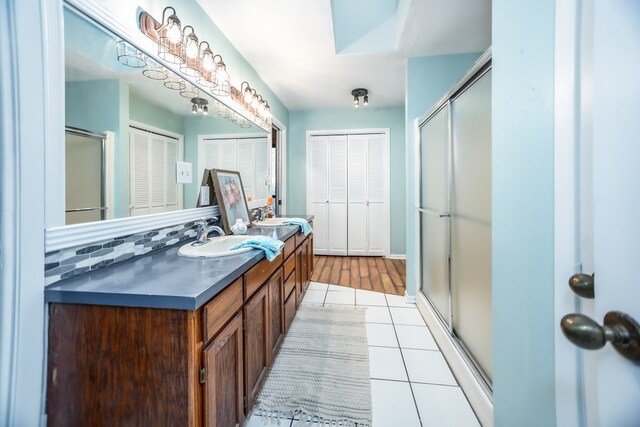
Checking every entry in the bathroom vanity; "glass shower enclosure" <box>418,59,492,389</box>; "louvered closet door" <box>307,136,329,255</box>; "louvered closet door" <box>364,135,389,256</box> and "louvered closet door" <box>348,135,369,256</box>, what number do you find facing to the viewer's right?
1

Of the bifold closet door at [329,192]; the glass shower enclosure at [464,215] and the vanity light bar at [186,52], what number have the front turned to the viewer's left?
1

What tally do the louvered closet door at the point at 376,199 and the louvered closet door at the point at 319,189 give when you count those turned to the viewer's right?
0

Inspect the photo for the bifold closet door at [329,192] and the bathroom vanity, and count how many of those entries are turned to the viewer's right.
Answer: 1

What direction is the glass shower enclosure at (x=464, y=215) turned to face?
to the viewer's left

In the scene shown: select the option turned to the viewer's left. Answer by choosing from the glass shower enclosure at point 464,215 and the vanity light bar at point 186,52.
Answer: the glass shower enclosure

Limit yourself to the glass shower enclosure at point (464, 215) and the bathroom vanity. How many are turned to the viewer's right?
1

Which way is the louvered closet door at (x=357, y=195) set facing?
toward the camera

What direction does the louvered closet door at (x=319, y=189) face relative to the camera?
toward the camera

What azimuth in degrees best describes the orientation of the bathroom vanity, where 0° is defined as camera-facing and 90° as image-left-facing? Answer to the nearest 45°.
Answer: approximately 270°

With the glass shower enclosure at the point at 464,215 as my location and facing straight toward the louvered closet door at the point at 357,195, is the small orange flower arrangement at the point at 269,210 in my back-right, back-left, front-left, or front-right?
front-left

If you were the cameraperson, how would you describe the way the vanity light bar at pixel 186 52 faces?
facing the viewer and to the right of the viewer
